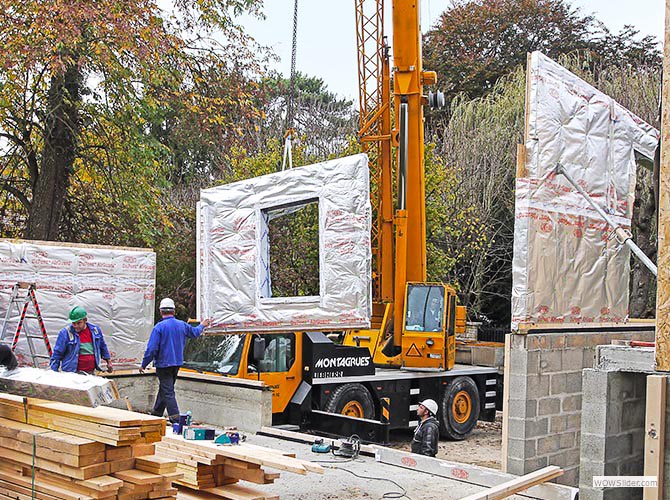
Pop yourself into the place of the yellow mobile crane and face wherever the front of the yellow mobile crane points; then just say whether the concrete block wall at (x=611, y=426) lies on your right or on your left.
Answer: on your left

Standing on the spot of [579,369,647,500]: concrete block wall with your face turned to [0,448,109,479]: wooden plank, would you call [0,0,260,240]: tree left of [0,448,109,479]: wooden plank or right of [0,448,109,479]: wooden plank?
right

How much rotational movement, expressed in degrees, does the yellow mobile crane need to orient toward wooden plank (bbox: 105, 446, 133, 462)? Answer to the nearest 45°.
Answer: approximately 45° to its left

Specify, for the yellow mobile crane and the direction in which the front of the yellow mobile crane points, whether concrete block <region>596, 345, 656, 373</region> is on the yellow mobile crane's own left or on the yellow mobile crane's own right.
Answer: on the yellow mobile crane's own left

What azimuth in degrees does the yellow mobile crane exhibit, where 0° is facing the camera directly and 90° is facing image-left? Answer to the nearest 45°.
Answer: approximately 45°

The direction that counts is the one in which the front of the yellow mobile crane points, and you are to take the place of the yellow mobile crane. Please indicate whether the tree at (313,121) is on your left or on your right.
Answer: on your right

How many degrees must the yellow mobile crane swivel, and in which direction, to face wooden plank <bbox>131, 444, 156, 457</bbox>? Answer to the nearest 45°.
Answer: approximately 45° to its left

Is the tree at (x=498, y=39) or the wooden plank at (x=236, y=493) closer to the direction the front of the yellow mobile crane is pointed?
the wooden plank

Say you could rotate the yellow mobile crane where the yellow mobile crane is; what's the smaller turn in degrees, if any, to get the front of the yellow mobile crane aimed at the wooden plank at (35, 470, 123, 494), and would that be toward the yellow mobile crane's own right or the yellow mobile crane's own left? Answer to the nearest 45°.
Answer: approximately 45° to the yellow mobile crane's own left
